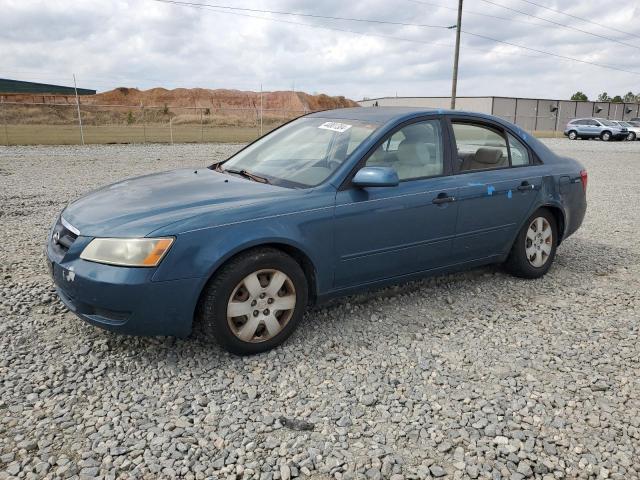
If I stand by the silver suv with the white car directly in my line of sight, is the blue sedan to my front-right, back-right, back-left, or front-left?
back-right

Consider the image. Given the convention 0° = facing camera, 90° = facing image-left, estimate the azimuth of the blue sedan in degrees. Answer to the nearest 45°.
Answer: approximately 45°

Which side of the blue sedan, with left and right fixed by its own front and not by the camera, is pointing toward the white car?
back

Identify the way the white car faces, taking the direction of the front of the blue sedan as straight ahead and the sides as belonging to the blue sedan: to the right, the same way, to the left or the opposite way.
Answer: to the left
